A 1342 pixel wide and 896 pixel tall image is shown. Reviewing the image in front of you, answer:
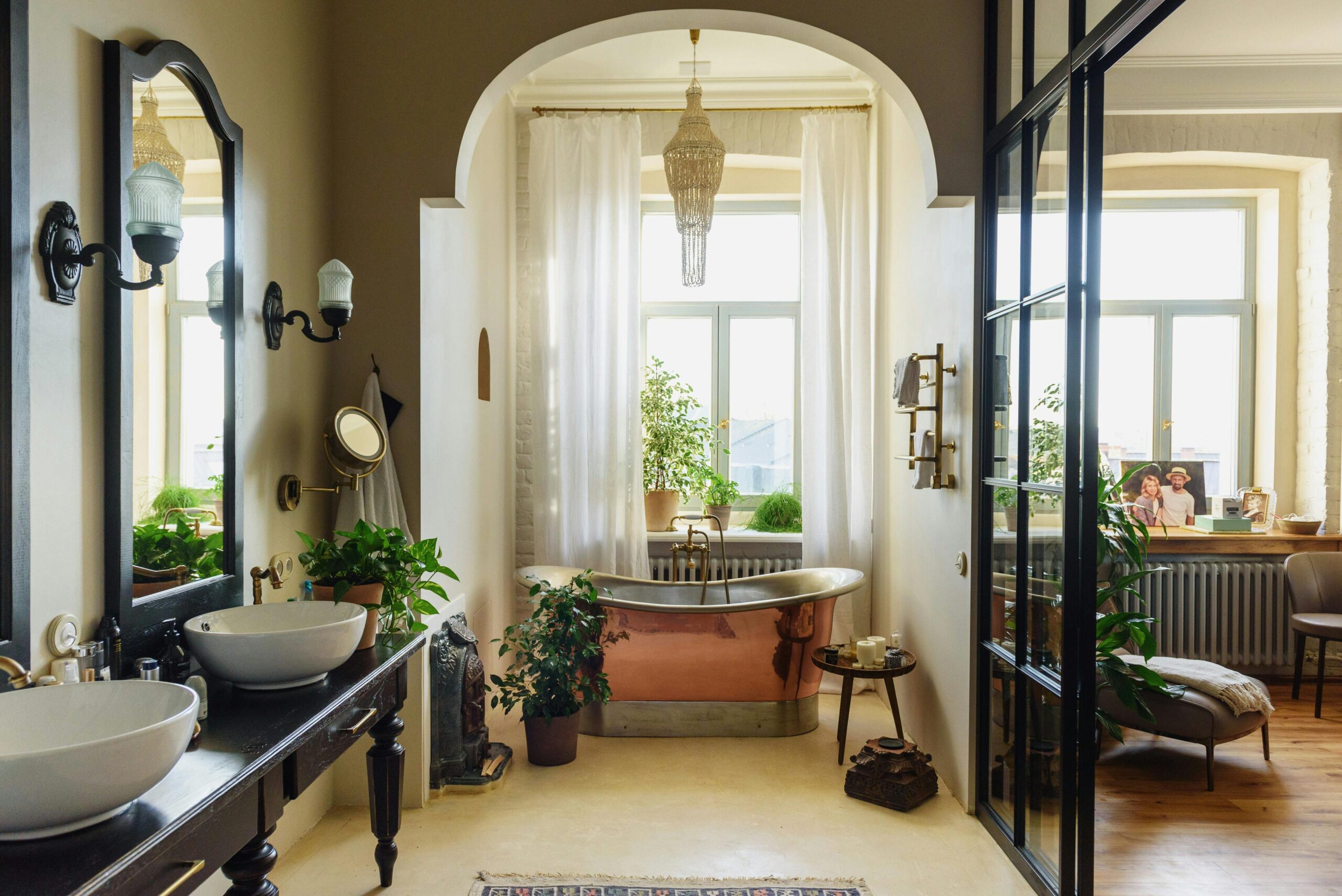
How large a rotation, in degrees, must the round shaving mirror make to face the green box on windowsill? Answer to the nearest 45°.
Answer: approximately 45° to its left

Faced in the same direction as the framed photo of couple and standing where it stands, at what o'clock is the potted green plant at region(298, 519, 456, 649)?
The potted green plant is roughly at 1 o'clock from the framed photo of couple.

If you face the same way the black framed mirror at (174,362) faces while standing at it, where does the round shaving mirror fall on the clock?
The round shaving mirror is roughly at 9 o'clock from the black framed mirror.

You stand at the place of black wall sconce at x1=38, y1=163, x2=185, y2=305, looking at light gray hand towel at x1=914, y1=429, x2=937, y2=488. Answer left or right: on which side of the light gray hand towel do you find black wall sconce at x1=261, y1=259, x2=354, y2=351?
left

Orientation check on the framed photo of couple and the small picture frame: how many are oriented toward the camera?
2

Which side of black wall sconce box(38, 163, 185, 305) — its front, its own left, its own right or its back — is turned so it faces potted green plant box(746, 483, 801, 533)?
left

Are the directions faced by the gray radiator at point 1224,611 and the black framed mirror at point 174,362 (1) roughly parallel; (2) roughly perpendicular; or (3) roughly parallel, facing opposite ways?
roughly perpendicular

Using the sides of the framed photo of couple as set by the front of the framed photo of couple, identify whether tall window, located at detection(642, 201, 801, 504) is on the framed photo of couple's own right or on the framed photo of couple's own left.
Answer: on the framed photo of couple's own right
